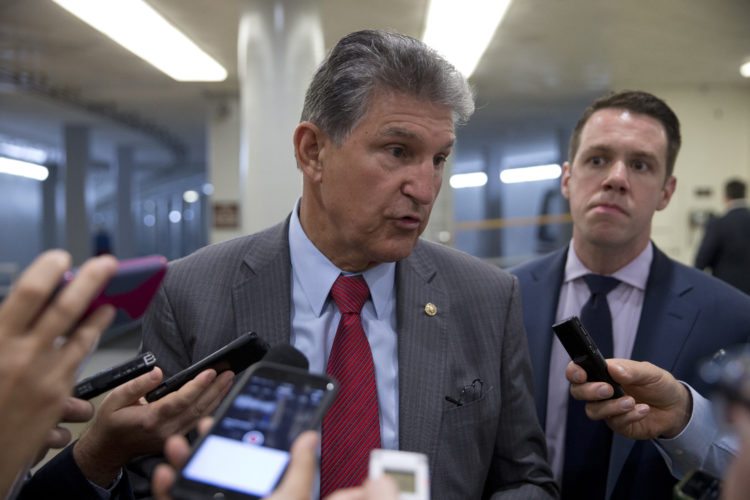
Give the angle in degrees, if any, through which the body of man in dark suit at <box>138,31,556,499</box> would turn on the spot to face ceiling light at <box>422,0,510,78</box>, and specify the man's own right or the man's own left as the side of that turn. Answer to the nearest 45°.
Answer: approximately 180°

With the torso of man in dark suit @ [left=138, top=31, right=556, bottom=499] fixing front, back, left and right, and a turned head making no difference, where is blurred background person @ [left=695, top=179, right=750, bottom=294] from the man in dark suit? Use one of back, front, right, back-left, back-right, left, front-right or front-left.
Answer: back-left

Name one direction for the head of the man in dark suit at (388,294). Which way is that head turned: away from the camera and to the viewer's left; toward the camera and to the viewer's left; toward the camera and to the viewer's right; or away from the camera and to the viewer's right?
toward the camera and to the viewer's right

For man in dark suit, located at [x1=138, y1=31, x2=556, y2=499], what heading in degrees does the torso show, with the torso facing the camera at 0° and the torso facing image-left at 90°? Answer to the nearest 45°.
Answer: approximately 0°

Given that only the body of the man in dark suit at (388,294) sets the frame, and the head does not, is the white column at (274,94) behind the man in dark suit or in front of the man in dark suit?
behind

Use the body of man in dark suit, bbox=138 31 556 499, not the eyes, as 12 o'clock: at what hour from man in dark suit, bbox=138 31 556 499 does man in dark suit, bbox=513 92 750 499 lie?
man in dark suit, bbox=513 92 750 499 is roughly at 8 o'clock from man in dark suit, bbox=138 31 556 499.

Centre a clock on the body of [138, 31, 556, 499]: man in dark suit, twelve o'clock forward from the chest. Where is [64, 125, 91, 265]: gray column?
The gray column is roughly at 5 o'clock from the man in dark suit.

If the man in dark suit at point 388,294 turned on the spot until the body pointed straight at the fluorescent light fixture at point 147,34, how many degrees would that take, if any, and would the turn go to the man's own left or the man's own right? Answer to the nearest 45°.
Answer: approximately 135° to the man's own right

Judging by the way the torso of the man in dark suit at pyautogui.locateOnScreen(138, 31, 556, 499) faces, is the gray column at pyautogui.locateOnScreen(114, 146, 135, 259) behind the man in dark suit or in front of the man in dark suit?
behind
